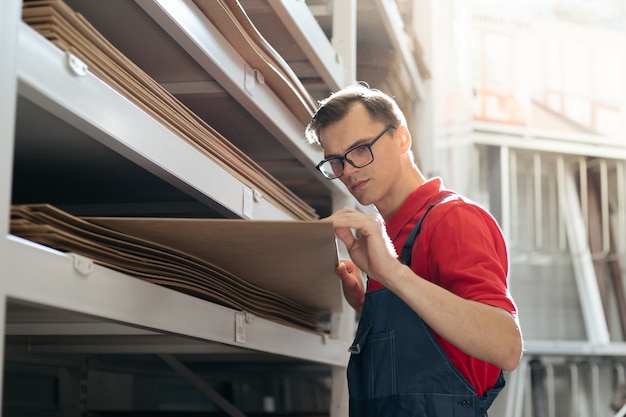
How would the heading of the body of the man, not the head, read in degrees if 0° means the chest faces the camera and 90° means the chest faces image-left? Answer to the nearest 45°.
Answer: approximately 45°
